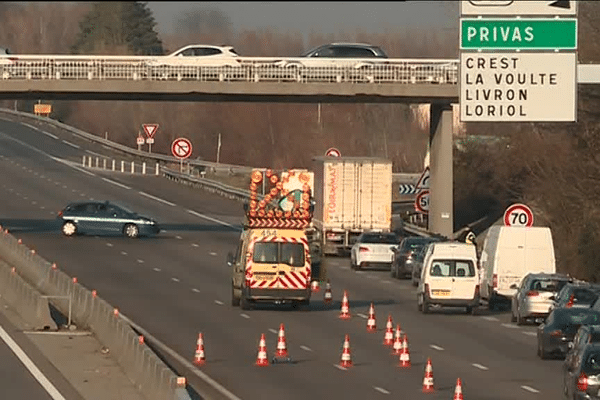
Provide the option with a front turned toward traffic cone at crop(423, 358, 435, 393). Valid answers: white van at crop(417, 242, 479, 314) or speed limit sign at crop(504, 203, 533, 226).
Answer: the speed limit sign

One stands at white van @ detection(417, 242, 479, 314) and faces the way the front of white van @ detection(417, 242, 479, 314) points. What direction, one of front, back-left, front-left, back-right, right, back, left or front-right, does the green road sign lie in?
back

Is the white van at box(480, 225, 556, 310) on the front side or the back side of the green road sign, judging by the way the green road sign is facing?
on the back side

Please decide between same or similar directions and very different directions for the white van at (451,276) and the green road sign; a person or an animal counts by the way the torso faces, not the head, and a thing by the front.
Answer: very different directions

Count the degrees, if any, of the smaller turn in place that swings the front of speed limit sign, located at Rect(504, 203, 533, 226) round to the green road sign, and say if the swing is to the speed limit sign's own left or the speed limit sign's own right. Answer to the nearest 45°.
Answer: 0° — it already faces it

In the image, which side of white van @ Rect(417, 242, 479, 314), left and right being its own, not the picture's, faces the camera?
back

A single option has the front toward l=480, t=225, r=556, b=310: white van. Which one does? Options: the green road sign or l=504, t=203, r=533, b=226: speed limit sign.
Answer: the speed limit sign

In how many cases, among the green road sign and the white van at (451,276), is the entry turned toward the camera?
1
